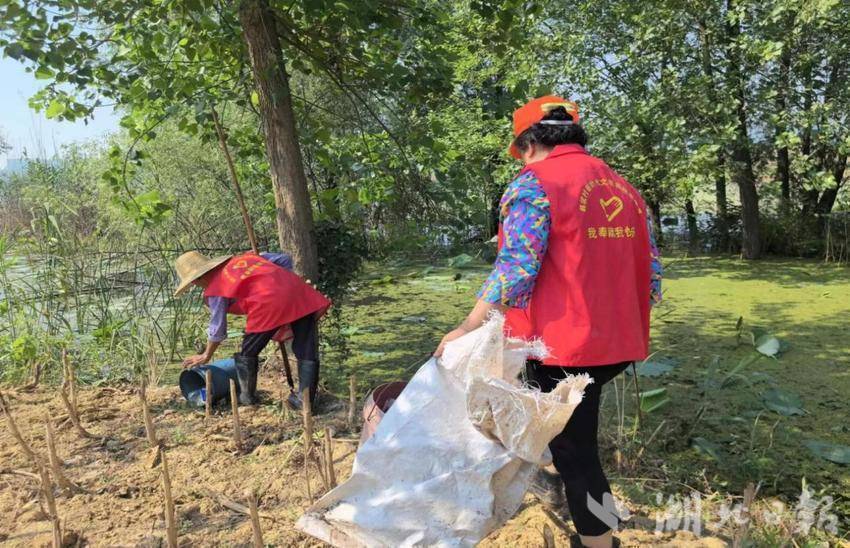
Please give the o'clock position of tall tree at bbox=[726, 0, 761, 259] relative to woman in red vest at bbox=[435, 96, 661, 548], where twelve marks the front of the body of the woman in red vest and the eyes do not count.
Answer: The tall tree is roughly at 2 o'clock from the woman in red vest.

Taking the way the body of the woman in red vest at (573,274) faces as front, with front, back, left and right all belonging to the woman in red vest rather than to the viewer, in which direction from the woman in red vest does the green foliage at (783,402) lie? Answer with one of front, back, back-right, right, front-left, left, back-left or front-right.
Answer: right

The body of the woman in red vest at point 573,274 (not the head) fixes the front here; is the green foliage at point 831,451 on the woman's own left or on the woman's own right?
on the woman's own right

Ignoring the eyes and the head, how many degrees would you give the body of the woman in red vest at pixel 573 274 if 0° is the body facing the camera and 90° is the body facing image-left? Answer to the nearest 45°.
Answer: approximately 135°

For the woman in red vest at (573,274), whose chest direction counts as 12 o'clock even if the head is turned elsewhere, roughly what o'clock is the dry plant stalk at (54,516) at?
The dry plant stalk is roughly at 10 o'clock from the woman in red vest.

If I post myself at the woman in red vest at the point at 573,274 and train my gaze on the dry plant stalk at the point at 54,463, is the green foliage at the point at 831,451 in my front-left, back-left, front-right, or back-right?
back-right

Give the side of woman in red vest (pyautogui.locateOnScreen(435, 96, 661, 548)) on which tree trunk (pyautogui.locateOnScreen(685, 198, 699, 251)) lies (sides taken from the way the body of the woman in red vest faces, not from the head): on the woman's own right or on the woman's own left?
on the woman's own right

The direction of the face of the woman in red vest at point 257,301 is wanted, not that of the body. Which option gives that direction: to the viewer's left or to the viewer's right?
to the viewer's left

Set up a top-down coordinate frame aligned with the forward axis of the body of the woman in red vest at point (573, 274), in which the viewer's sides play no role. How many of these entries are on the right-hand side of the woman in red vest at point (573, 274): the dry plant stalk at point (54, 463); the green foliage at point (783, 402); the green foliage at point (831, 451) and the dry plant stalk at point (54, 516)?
2

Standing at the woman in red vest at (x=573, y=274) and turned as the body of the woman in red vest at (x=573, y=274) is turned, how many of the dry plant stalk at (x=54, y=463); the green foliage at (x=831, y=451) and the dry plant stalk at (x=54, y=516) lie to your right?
1

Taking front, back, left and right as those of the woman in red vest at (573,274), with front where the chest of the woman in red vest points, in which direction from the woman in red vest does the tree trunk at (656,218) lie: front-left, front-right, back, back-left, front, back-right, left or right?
front-right

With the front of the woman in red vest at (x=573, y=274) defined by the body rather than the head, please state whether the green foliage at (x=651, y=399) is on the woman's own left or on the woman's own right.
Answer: on the woman's own right
